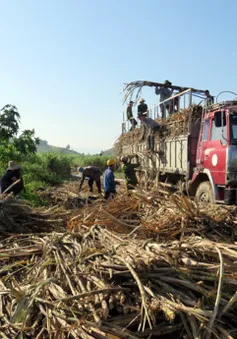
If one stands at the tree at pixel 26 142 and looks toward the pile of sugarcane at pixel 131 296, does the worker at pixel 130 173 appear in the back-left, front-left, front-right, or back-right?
front-left

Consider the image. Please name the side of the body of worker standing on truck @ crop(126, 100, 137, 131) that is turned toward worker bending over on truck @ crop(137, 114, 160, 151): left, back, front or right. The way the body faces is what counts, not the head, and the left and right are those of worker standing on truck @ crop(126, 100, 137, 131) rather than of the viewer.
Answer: right

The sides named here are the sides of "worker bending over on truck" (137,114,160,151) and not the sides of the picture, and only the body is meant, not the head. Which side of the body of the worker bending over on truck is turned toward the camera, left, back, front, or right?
left

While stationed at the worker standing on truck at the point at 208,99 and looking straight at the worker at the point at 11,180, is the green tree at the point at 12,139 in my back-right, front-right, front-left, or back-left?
front-right

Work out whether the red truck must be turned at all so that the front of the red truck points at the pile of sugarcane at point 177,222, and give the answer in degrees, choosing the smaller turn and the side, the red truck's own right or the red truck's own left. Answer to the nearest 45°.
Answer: approximately 45° to the red truck's own right

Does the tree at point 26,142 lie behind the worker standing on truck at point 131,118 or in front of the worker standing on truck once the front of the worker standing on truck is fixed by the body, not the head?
behind
